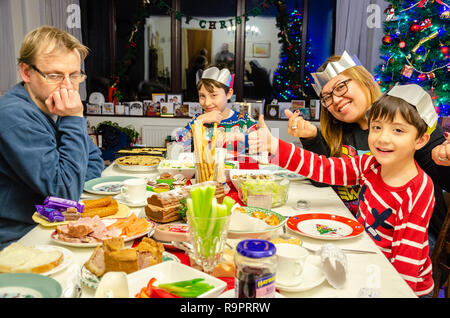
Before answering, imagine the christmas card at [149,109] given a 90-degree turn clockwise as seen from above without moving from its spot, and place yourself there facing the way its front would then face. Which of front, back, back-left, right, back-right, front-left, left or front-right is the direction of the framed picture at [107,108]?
front

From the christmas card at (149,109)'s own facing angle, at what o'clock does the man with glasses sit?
The man with glasses is roughly at 12 o'clock from the christmas card.

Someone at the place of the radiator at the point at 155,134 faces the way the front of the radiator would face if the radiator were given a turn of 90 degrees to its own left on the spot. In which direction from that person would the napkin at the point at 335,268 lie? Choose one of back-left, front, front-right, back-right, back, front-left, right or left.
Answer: right

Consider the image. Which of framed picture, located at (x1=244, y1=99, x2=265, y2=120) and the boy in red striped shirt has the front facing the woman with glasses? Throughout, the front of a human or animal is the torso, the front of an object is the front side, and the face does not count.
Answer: the framed picture

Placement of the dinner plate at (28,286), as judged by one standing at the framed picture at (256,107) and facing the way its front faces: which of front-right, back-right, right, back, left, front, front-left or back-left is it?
front

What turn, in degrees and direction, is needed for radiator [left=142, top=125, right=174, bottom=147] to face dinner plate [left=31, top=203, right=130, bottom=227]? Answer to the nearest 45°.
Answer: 0° — it already faces it

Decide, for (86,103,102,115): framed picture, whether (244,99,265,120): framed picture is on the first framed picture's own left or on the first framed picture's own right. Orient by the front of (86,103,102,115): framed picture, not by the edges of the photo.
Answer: on the first framed picture's own left

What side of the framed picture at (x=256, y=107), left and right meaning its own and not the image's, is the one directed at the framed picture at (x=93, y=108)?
right

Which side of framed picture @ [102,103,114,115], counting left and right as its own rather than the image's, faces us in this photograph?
front

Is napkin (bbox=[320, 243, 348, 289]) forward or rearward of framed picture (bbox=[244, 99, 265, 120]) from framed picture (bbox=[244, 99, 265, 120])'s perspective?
forward

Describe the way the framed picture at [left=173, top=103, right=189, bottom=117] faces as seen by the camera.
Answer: facing the viewer

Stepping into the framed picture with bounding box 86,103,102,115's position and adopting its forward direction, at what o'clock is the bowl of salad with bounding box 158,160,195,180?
The bowl of salad is roughly at 12 o'clock from the framed picture.

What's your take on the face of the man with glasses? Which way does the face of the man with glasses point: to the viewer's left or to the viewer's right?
to the viewer's right

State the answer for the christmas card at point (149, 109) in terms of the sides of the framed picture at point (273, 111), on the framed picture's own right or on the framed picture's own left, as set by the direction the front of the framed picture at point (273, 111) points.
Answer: on the framed picture's own right

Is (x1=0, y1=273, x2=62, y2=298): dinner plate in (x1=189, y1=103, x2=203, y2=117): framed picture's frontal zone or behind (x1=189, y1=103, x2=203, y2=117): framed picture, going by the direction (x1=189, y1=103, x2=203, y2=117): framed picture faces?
frontal zone
